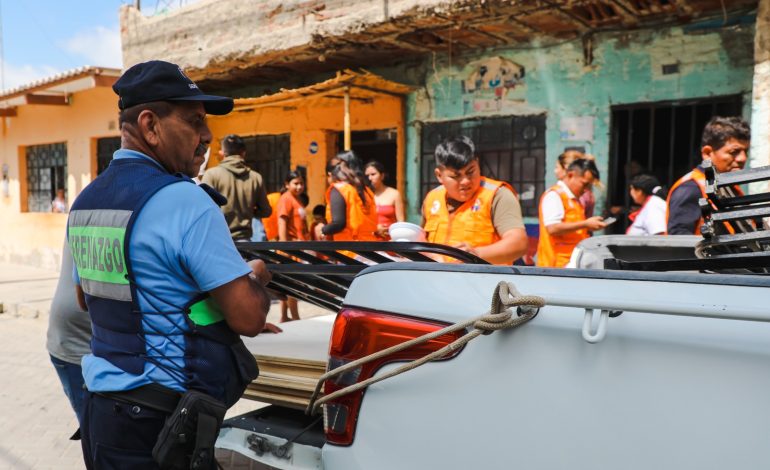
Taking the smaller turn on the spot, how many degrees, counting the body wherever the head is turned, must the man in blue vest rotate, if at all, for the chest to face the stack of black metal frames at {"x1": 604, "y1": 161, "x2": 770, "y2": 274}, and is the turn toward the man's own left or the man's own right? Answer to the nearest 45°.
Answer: approximately 45° to the man's own right

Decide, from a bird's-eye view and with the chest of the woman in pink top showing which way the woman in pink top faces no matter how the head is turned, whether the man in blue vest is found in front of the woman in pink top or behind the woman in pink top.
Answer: in front

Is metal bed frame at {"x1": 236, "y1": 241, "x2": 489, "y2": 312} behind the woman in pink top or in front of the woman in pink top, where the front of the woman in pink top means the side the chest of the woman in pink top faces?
in front

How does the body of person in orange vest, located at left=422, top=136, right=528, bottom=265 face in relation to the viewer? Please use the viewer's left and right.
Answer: facing the viewer and to the left of the viewer

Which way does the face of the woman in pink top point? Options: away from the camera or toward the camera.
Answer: toward the camera

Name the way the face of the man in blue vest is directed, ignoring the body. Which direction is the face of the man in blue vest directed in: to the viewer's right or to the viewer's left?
to the viewer's right

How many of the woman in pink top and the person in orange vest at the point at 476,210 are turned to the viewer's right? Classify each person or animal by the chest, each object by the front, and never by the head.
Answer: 0

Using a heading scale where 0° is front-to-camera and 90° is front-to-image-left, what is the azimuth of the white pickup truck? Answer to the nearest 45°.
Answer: approximately 270°

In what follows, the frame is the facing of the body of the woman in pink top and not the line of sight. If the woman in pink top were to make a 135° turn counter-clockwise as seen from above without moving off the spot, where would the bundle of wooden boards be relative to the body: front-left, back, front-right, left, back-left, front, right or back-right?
right

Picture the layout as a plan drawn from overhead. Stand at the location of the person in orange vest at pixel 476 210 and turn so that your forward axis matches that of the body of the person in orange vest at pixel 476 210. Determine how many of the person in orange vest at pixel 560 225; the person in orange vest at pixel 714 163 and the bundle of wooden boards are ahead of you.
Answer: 1

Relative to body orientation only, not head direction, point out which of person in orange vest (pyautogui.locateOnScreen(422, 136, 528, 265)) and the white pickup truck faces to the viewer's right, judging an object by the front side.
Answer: the white pickup truck

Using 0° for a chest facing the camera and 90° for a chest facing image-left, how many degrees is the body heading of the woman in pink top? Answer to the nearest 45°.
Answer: approximately 45°

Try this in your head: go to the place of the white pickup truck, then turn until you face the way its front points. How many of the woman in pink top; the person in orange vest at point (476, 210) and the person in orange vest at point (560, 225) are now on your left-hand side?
3
